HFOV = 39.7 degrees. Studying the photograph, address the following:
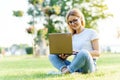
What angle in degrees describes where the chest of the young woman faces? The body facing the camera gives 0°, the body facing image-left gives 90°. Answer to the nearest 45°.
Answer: approximately 45°

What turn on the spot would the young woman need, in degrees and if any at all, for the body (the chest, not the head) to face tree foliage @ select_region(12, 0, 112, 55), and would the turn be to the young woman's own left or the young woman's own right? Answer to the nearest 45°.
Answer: approximately 135° to the young woman's own right
